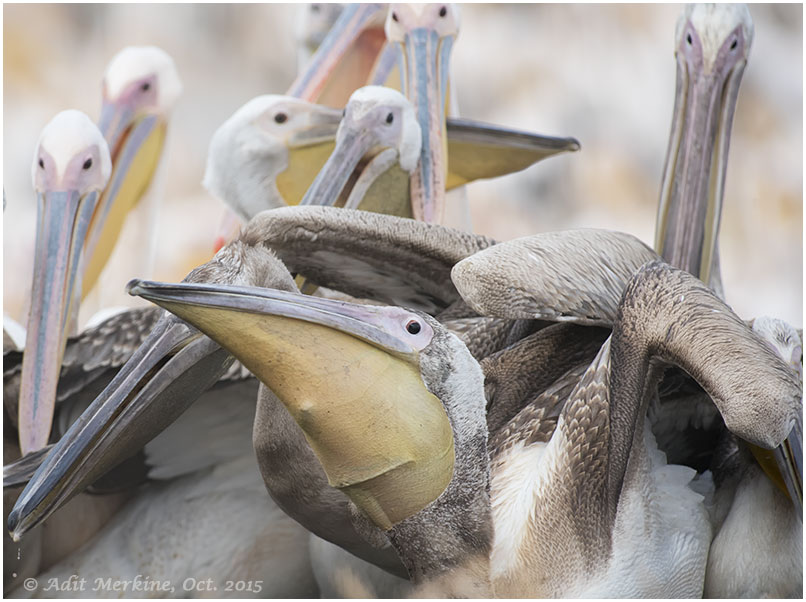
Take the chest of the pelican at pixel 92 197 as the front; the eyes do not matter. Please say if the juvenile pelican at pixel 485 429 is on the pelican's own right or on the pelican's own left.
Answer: on the pelican's own left

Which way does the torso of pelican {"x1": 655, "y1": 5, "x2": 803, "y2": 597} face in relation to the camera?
toward the camera

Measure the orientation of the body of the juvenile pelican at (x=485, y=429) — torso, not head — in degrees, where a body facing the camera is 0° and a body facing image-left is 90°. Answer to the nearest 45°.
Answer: approximately 90°

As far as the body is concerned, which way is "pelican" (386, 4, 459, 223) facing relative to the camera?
toward the camera

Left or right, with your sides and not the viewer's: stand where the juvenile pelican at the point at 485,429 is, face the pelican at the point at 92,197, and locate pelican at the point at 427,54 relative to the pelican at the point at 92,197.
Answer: right

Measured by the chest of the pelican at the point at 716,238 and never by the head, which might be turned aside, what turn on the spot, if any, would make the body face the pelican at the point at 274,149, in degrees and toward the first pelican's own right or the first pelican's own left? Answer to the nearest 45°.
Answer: approximately 90° to the first pelican's own right

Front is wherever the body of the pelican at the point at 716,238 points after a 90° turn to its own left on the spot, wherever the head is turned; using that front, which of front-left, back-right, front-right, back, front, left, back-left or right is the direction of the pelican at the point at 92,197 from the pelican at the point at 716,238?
back

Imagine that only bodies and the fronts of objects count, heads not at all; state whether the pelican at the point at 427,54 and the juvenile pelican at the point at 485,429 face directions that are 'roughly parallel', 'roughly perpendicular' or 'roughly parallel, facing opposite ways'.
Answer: roughly perpendicular

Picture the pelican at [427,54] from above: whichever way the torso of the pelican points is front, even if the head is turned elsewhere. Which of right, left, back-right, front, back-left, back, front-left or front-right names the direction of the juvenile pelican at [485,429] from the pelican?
front

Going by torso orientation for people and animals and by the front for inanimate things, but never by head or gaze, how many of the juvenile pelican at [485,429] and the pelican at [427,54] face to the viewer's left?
1

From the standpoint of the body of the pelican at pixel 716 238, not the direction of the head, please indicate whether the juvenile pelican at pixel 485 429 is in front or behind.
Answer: in front
